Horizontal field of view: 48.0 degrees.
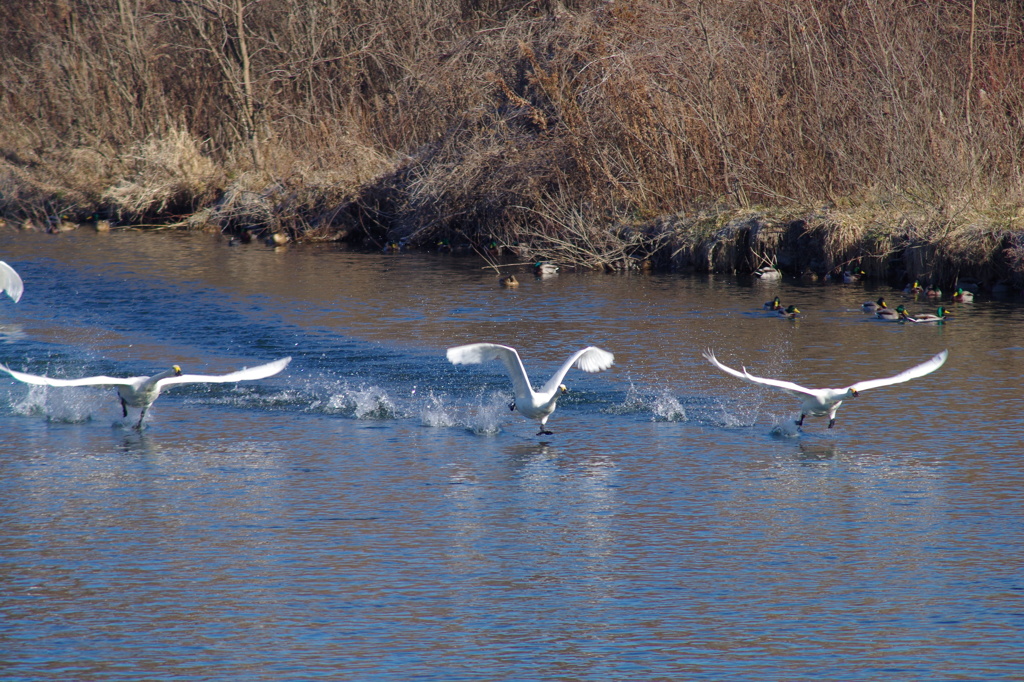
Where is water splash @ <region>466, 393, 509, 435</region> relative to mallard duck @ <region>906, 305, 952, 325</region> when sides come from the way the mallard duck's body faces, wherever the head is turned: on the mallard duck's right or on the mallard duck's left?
on the mallard duck's right

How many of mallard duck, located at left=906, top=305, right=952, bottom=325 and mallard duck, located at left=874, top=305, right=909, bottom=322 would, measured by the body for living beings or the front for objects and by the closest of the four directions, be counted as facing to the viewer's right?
2

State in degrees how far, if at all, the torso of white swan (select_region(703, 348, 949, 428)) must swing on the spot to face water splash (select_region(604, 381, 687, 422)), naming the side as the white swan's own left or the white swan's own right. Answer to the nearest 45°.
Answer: approximately 180°

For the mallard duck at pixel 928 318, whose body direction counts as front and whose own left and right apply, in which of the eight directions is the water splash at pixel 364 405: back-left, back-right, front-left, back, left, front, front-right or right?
back-right

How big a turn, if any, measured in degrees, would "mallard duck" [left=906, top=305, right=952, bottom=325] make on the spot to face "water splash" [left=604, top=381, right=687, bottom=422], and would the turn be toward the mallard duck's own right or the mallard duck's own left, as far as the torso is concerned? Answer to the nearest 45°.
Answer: approximately 135° to the mallard duck's own right

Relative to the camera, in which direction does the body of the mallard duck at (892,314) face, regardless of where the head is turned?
to the viewer's right

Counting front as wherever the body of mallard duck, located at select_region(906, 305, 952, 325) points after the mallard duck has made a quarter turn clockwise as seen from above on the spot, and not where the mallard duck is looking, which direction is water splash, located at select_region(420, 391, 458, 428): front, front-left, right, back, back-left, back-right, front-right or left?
front-right

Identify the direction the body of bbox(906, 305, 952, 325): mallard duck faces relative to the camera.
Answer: to the viewer's right

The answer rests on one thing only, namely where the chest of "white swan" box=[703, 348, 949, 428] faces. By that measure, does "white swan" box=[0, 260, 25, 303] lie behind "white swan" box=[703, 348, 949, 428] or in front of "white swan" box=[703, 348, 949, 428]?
behind

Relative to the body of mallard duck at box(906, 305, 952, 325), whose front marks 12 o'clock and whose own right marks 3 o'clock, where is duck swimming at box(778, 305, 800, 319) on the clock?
The duck swimming is roughly at 6 o'clock from the mallard duck.

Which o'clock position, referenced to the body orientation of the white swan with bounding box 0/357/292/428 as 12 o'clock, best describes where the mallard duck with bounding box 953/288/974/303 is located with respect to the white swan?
The mallard duck is roughly at 10 o'clock from the white swan.
